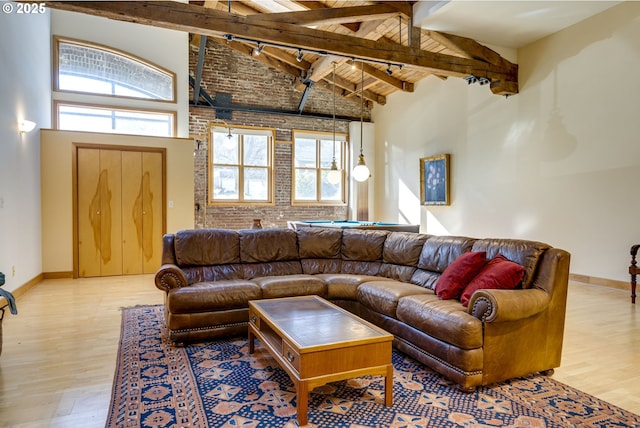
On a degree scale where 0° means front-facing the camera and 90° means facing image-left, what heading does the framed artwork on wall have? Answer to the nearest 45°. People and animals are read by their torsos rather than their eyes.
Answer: approximately 45°

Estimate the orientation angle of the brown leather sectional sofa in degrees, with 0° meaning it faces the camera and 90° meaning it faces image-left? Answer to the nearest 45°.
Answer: approximately 45°

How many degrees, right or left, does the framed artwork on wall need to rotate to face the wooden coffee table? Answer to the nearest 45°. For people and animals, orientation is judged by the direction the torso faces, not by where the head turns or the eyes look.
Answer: approximately 45° to its left

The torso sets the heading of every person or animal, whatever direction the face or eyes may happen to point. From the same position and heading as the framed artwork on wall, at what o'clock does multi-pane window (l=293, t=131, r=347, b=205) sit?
The multi-pane window is roughly at 2 o'clock from the framed artwork on wall.

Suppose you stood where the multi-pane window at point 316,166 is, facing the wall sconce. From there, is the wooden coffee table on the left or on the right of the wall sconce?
left

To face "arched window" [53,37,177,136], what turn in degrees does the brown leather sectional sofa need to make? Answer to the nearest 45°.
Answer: approximately 90° to its right

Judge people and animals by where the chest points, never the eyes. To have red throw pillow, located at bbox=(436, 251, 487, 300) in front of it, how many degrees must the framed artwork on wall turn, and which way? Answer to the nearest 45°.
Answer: approximately 45° to its left

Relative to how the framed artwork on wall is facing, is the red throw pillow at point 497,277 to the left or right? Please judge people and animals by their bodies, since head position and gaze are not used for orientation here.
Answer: on its left

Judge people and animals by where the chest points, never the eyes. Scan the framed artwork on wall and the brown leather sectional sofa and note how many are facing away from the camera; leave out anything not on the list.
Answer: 0

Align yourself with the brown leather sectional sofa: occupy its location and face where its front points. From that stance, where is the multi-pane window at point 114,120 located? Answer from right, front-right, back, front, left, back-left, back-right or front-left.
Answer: right
